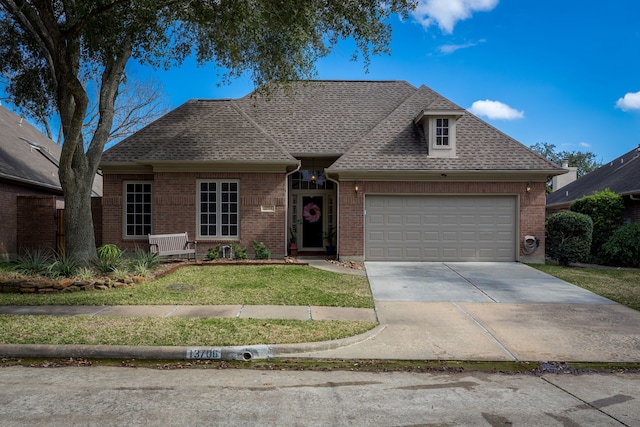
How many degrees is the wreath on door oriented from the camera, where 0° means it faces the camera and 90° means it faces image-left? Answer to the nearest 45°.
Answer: approximately 0°

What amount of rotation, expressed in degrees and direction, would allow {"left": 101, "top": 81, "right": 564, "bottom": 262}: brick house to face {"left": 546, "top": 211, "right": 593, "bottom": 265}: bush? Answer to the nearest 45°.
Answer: approximately 90° to its left

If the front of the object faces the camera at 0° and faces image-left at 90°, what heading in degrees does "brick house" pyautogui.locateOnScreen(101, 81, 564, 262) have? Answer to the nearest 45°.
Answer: approximately 0°

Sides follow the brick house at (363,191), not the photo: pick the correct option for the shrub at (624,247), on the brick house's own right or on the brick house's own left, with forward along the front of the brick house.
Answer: on the brick house's own left

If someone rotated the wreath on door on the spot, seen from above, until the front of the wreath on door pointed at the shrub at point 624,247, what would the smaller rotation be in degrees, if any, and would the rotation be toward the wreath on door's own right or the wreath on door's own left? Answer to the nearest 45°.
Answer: approximately 90° to the wreath on door's own left
